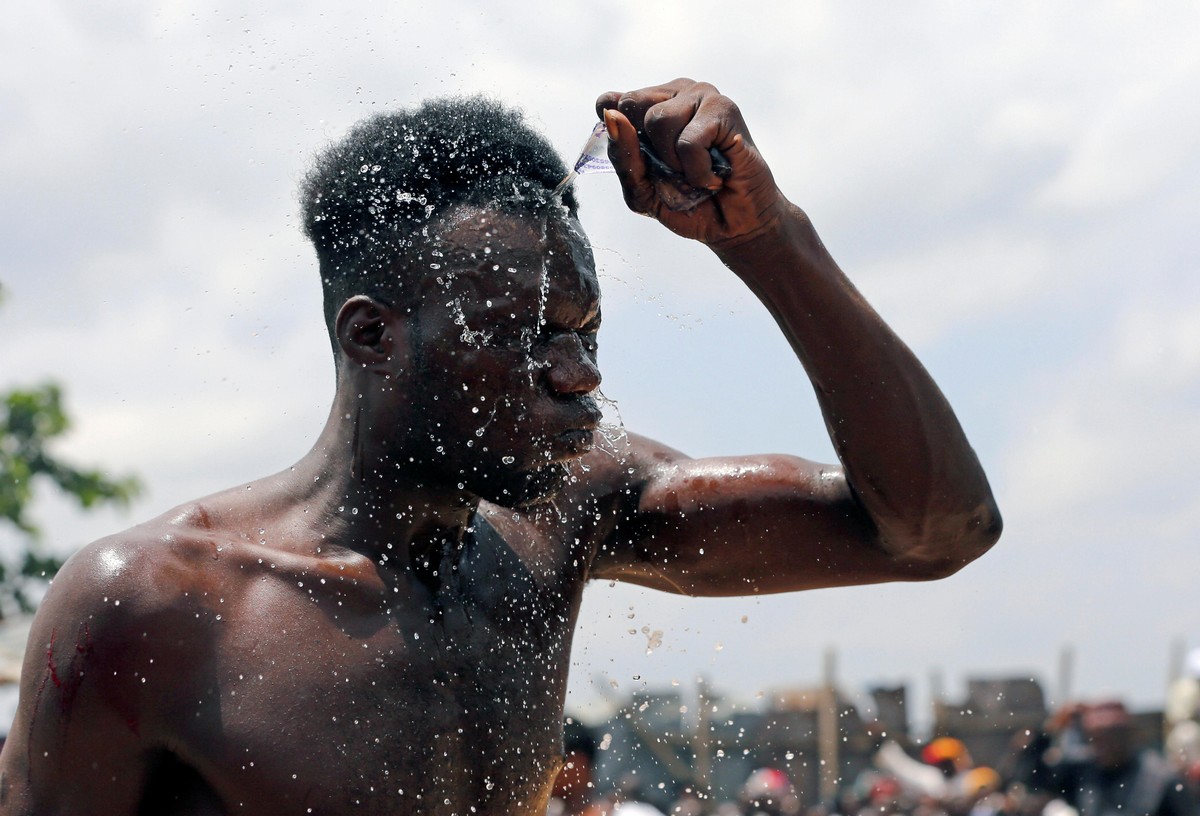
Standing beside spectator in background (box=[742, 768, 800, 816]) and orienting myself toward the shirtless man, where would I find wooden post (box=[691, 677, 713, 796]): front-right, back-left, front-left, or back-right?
back-right

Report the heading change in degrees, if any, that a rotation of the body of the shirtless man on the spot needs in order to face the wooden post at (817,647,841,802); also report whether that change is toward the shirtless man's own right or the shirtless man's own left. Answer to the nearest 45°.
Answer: approximately 135° to the shirtless man's own left

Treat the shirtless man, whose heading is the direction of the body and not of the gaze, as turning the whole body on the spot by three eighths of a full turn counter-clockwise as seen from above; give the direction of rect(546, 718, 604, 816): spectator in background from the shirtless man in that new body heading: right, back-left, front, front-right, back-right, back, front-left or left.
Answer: front

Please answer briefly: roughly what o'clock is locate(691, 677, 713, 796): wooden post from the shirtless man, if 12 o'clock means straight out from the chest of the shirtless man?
The wooden post is roughly at 8 o'clock from the shirtless man.

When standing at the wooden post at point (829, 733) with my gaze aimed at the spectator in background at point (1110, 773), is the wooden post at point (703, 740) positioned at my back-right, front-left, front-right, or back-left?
back-right

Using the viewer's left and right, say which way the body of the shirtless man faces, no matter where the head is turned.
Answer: facing the viewer and to the right of the viewer

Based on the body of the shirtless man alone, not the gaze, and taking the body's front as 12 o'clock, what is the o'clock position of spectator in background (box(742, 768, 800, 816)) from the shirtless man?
The spectator in background is roughly at 8 o'clock from the shirtless man.

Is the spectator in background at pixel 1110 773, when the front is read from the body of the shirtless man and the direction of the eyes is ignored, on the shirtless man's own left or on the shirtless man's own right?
on the shirtless man's own left
